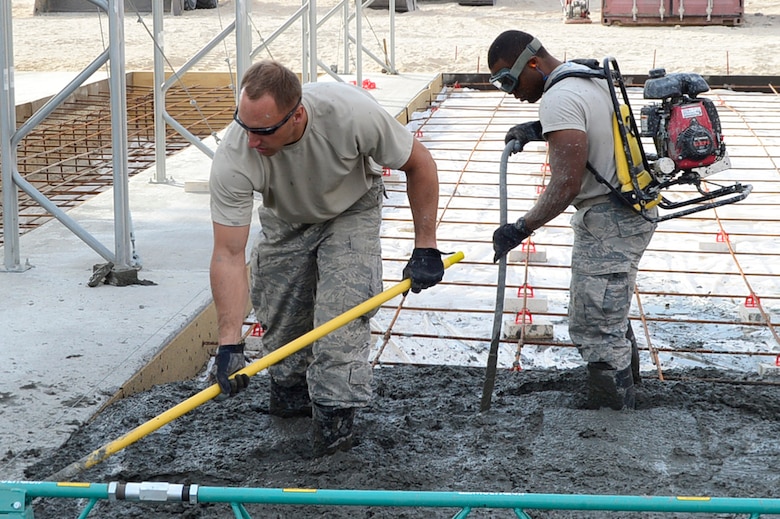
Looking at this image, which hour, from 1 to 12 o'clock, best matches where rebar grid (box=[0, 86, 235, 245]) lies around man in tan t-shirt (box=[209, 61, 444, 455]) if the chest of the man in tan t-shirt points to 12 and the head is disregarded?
The rebar grid is roughly at 4 o'clock from the man in tan t-shirt.

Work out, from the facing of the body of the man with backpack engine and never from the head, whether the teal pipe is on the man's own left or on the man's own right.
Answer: on the man's own left

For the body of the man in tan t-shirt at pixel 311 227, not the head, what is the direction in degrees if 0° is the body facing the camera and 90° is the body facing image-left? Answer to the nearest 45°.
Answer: approximately 45°

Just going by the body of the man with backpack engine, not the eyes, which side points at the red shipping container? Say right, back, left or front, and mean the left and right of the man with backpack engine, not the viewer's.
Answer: right

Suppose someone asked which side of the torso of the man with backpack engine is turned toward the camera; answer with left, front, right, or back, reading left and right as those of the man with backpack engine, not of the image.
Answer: left

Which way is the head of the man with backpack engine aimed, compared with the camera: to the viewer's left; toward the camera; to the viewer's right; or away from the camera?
to the viewer's left
